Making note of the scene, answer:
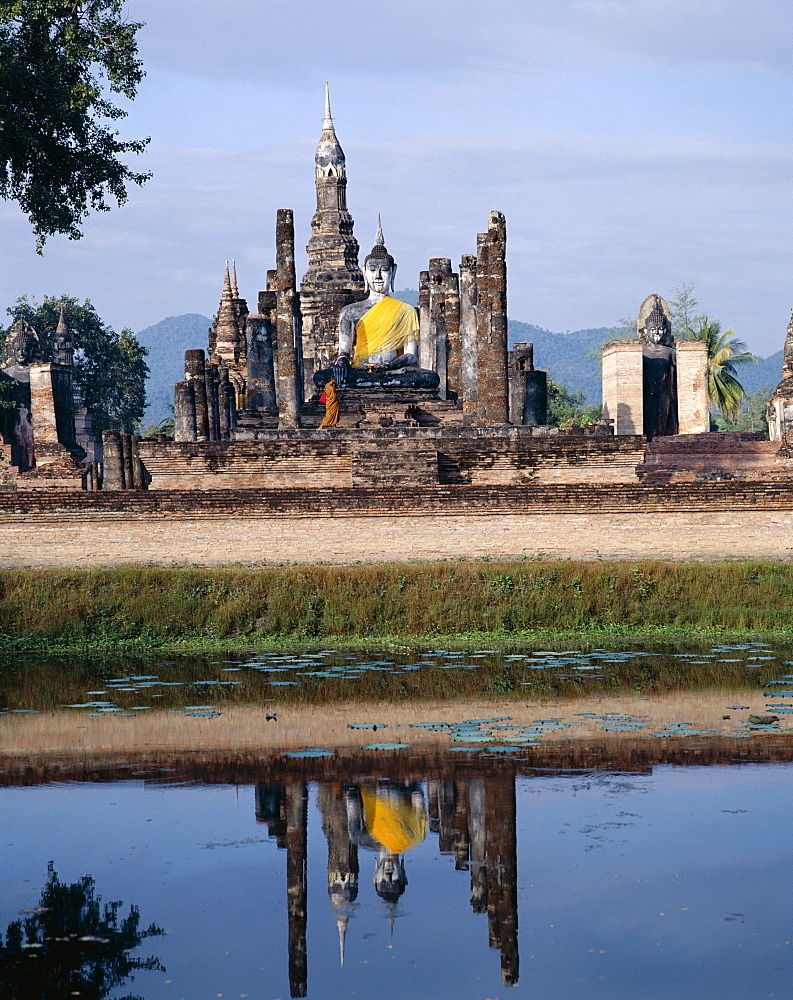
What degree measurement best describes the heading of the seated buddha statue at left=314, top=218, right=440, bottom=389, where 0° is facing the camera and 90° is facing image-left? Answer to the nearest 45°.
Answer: approximately 0°

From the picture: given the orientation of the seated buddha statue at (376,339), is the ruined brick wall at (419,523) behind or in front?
in front

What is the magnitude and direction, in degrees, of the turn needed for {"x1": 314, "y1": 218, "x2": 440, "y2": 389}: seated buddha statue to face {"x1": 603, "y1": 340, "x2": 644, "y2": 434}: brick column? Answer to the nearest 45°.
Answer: approximately 45° to its left

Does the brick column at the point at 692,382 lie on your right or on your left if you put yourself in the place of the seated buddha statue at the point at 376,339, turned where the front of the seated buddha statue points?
on your left

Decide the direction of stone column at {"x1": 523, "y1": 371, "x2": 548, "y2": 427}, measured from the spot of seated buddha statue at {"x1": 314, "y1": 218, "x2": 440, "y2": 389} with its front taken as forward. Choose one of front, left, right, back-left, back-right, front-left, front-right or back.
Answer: front-left

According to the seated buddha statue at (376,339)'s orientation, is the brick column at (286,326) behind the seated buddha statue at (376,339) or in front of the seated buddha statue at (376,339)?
in front

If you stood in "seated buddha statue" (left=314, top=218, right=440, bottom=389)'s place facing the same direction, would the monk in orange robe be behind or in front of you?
in front

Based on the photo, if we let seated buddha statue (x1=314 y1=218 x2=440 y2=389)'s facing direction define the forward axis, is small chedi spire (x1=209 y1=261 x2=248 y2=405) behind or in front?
behind

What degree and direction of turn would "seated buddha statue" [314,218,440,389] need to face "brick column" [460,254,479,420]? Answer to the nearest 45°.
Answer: approximately 45° to its left

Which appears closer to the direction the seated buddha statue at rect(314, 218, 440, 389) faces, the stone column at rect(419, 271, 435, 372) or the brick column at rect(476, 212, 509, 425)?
the brick column
